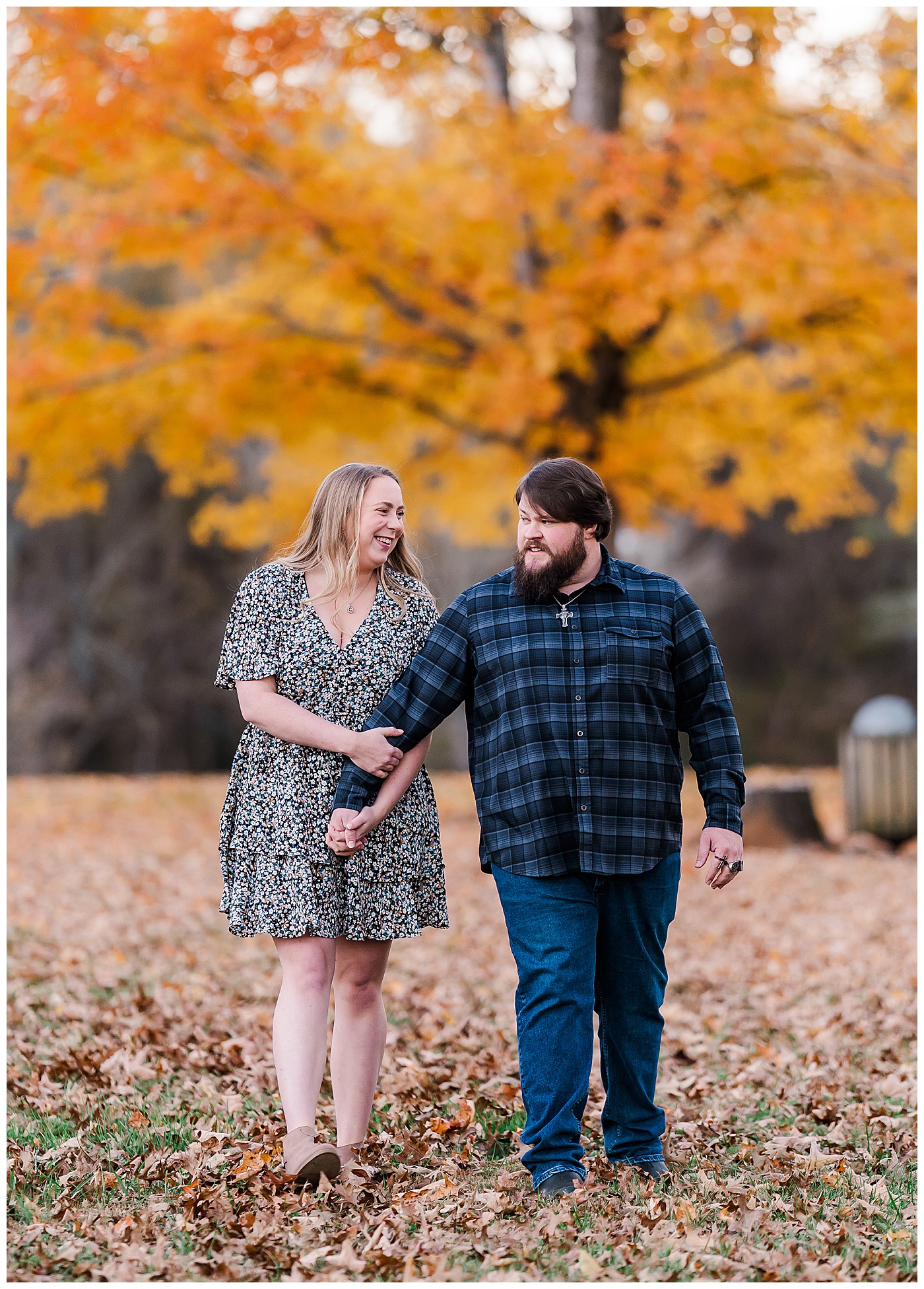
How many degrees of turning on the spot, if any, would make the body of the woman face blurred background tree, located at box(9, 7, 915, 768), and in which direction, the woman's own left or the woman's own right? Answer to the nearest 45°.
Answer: approximately 180°

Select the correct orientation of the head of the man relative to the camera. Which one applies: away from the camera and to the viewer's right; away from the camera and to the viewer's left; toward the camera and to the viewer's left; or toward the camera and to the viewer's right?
toward the camera and to the viewer's left

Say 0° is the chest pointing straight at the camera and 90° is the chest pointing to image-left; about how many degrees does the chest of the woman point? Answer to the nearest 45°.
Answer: approximately 0°

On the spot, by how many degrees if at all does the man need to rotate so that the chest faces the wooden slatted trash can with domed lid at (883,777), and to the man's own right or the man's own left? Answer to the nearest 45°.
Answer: approximately 180°

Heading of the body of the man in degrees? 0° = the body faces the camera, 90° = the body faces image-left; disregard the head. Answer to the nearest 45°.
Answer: approximately 0°

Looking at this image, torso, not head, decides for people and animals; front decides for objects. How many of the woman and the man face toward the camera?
2

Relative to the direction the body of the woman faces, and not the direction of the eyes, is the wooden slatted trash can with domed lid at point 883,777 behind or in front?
behind

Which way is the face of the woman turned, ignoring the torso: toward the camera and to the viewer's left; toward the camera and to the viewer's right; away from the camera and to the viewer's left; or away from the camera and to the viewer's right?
toward the camera and to the viewer's right

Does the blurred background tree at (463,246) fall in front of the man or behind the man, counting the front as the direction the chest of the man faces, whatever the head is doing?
behind
